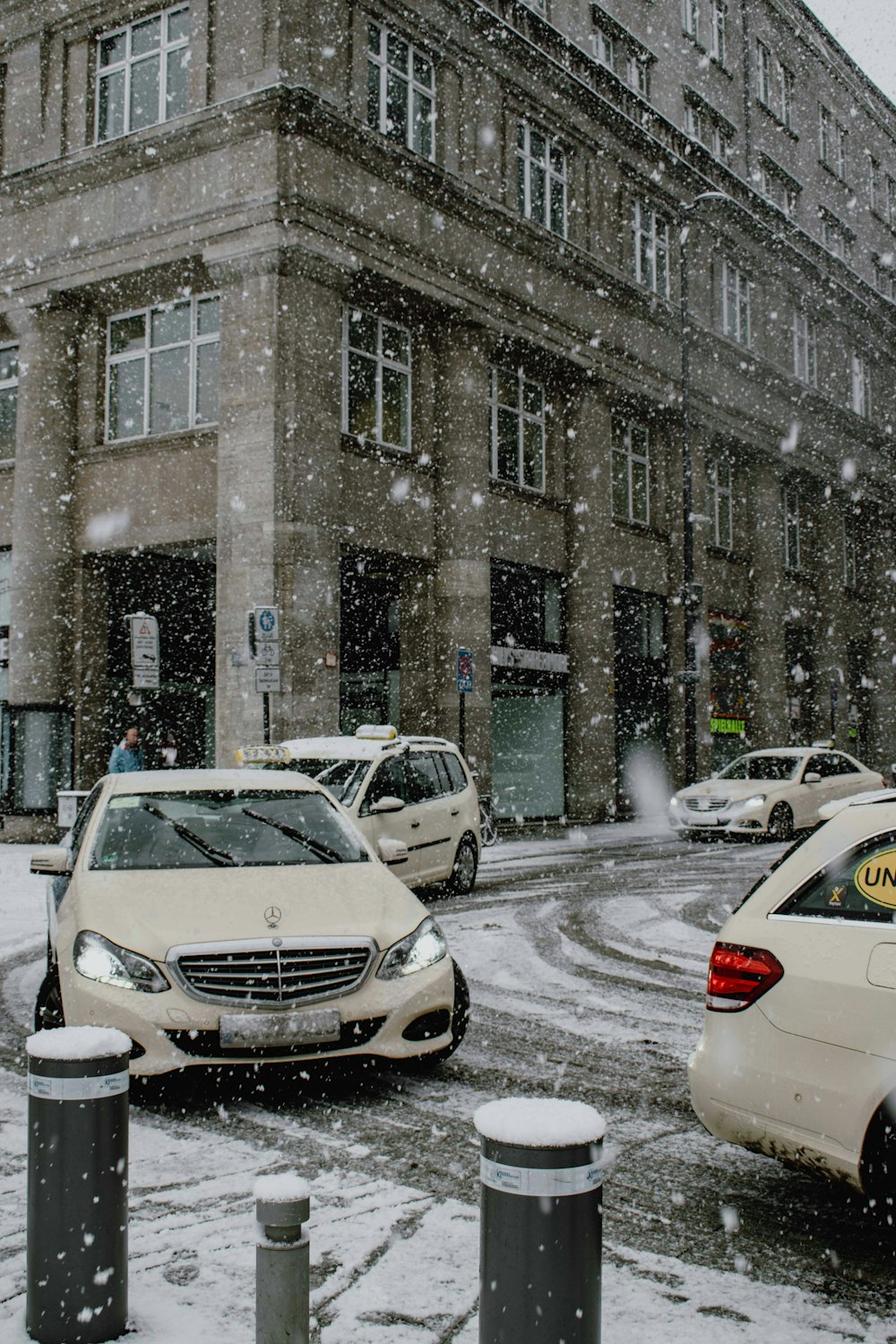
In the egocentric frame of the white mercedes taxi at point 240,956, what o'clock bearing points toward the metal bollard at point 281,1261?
The metal bollard is roughly at 12 o'clock from the white mercedes taxi.

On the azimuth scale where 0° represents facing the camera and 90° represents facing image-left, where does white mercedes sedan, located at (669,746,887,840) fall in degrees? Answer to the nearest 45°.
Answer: approximately 45°

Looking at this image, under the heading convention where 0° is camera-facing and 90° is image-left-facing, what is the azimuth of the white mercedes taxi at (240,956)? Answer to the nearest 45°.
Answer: approximately 0°

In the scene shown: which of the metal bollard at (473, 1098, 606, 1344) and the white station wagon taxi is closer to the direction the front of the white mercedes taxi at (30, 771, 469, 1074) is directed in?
the metal bollard

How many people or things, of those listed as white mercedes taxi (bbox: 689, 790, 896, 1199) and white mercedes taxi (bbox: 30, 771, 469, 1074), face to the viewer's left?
0

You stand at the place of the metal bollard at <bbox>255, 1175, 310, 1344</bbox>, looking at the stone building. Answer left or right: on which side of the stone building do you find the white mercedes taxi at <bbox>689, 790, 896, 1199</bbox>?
right

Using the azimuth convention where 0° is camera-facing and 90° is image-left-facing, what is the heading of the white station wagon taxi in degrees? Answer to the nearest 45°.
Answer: approximately 45°

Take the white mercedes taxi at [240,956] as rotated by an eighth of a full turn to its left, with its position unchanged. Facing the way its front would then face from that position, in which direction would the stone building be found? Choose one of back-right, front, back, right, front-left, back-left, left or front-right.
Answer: back-left

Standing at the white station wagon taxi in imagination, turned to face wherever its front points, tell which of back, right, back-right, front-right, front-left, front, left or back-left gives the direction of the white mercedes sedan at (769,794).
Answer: back

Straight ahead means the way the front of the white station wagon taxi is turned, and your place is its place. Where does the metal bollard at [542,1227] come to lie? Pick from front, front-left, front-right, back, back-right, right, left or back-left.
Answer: front-left
